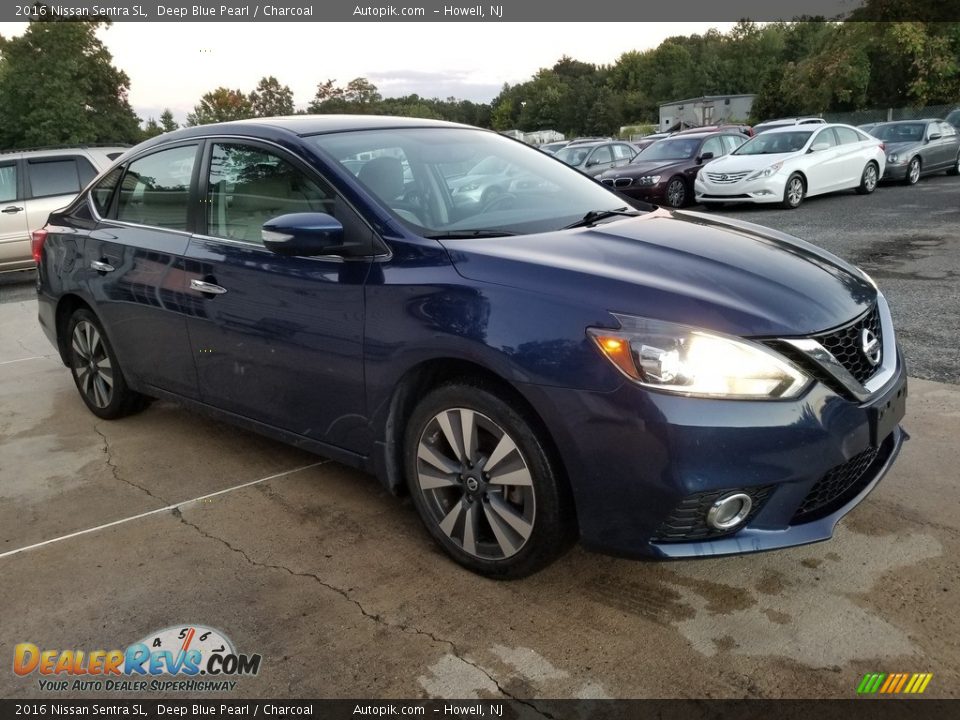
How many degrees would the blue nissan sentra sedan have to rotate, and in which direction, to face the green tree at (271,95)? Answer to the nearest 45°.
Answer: approximately 135° to its left

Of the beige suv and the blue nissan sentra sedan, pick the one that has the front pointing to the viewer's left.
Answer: the beige suv

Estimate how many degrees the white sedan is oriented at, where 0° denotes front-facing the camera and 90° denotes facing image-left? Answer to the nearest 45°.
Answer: approximately 45°

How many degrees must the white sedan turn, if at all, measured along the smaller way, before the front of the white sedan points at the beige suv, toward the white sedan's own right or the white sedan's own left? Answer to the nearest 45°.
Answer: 0° — it already faces it

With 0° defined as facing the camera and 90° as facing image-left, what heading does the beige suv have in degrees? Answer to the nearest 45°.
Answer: approximately 90°

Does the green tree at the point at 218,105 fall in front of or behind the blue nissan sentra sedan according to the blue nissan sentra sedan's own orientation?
behind
